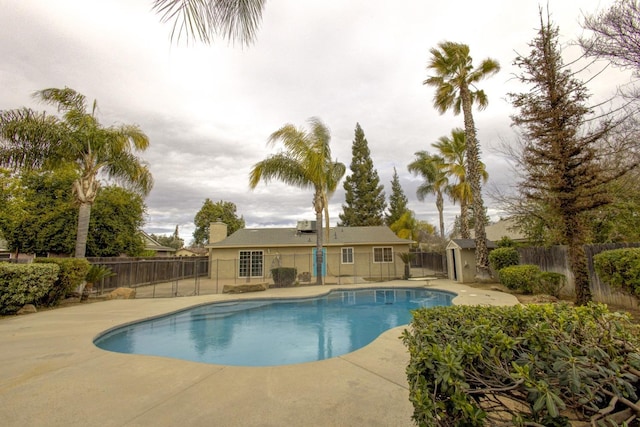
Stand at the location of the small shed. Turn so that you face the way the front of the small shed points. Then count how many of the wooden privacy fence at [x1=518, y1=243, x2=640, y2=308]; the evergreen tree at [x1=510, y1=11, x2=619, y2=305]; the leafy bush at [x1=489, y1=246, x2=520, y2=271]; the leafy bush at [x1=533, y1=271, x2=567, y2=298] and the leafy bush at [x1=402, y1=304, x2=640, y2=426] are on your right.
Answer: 0

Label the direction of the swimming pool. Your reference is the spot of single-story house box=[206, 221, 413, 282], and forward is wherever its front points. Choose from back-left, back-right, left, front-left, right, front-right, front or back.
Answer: back

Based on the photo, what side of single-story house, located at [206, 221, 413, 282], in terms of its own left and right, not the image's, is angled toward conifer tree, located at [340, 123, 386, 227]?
front

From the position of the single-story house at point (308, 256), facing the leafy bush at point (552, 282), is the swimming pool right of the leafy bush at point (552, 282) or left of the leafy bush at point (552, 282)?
right

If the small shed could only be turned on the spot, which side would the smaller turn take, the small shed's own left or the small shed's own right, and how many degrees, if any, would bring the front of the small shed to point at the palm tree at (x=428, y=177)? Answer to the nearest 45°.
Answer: approximately 135° to the small shed's own right

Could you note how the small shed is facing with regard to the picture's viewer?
facing the viewer and to the left of the viewer

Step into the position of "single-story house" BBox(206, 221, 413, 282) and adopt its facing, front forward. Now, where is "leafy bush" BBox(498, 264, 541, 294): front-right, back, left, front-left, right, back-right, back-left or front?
back-right

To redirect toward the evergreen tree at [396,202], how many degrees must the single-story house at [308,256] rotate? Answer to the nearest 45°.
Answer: approximately 135° to its left

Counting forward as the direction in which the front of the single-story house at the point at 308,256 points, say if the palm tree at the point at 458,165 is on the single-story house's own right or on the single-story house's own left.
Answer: on the single-story house's own right

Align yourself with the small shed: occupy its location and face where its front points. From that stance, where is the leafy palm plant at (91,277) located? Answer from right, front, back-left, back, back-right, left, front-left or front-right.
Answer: front

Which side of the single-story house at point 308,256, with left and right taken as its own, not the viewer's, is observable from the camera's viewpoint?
back

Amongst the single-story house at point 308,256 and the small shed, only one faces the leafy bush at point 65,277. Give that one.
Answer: the small shed
